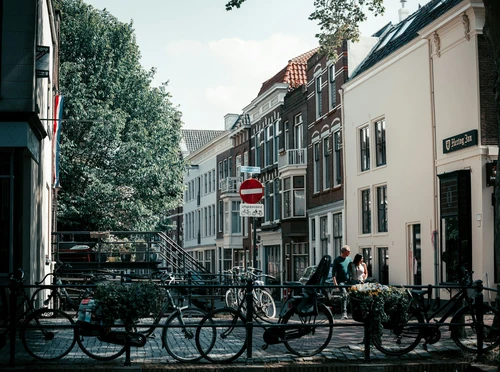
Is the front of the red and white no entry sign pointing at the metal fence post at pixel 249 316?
yes

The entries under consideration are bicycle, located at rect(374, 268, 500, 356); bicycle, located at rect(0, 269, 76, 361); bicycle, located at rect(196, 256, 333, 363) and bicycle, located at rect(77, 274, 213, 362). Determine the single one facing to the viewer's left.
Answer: bicycle, located at rect(196, 256, 333, 363)

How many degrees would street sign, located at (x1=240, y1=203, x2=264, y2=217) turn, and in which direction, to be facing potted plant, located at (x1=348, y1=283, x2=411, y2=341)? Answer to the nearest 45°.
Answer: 0° — it already faces it

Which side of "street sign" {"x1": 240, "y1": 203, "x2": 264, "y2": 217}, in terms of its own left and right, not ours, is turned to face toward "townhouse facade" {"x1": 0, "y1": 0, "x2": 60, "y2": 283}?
right

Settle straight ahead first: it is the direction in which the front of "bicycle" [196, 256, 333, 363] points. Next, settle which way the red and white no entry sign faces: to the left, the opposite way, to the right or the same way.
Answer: to the left

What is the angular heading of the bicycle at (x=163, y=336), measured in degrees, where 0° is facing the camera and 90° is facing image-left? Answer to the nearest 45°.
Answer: approximately 270°
